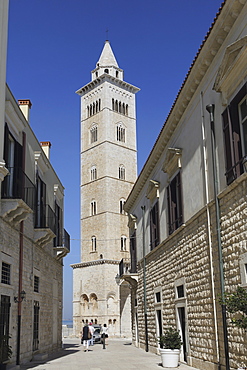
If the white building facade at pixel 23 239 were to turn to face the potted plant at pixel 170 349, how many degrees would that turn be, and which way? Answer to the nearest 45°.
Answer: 0° — it already faces it

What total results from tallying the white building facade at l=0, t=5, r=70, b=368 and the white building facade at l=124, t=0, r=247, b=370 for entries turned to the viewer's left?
1

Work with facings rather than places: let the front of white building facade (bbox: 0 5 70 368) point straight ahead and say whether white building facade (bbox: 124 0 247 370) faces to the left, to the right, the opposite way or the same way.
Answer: the opposite way

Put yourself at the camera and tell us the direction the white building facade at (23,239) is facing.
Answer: facing to the right of the viewer

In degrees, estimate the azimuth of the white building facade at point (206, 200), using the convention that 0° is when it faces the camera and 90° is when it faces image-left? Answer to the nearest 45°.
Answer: approximately 90°
